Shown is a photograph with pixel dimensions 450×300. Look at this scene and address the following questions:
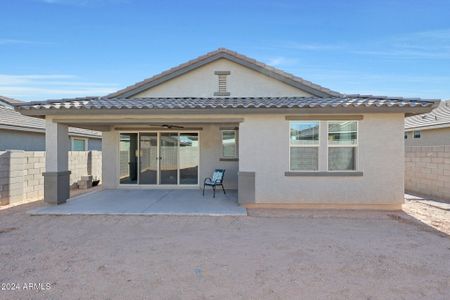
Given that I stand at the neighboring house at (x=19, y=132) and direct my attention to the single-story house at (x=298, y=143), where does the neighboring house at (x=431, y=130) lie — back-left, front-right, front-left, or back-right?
front-left

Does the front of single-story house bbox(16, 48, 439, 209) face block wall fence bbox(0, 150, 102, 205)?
no

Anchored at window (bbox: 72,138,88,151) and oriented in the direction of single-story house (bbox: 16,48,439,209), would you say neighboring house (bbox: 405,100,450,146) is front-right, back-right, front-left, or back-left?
front-left

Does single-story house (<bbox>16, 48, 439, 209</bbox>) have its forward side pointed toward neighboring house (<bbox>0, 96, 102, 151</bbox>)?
no

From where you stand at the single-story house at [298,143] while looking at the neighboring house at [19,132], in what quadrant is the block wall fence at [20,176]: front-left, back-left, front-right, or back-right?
front-left
